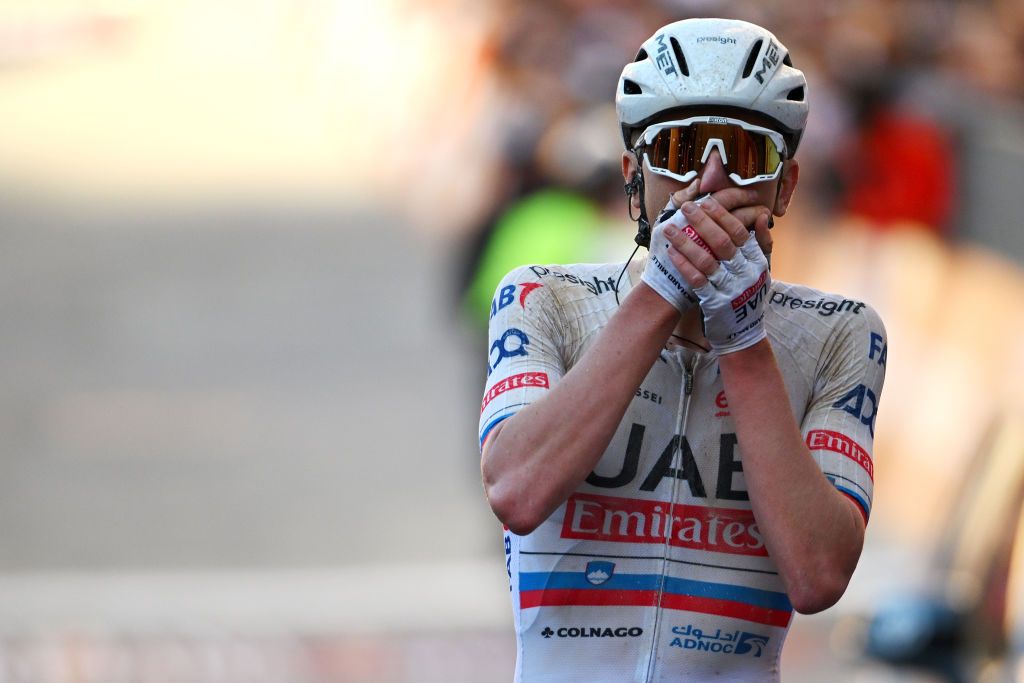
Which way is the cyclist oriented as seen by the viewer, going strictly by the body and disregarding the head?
toward the camera
